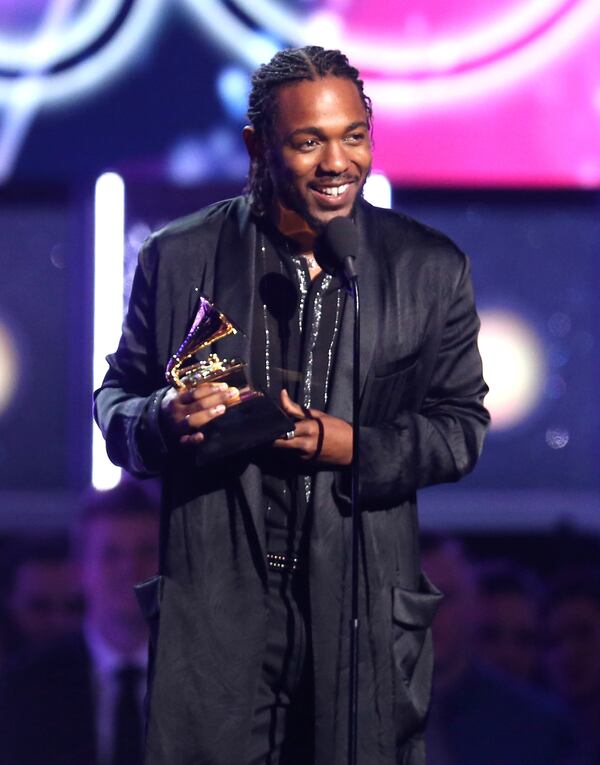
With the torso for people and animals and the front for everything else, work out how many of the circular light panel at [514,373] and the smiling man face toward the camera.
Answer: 2

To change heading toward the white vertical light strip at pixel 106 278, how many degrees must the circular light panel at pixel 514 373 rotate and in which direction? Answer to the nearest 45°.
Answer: approximately 45° to its right

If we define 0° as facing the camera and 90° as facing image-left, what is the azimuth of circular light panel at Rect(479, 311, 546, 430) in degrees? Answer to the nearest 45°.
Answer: approximately 0°

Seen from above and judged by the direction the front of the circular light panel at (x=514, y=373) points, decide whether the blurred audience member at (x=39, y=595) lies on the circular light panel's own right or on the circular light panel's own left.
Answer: on the circular light panel's own right
